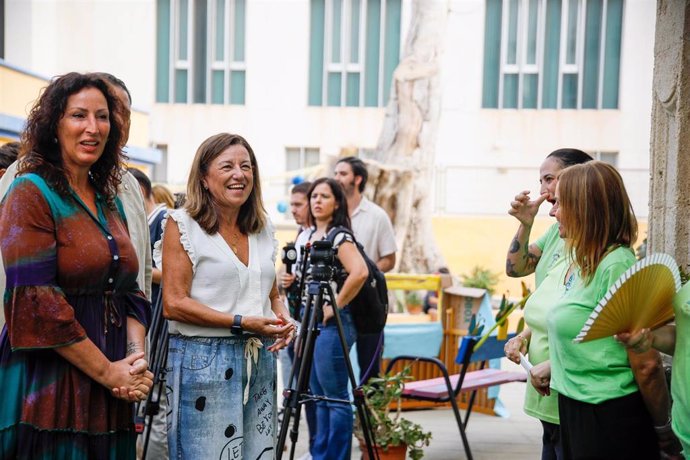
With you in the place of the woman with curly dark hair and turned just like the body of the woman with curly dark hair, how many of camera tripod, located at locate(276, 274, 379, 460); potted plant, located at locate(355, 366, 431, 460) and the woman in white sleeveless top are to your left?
3

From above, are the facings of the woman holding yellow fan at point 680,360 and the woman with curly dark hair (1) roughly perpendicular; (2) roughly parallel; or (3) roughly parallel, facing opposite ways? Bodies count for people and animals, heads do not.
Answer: roughly parallel, facing opposite ways

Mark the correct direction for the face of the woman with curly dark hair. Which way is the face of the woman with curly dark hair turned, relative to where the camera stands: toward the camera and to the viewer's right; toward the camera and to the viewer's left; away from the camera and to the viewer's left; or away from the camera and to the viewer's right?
toward the camera and to the viewer's right

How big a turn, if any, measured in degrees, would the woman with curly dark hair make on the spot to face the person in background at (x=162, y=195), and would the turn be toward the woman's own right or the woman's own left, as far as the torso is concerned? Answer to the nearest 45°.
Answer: approximately 135° to the woman's own left

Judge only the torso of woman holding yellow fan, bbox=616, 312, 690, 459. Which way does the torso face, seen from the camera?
to the viewer's left

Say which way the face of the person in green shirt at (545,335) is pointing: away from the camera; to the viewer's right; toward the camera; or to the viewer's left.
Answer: to the viewer's left

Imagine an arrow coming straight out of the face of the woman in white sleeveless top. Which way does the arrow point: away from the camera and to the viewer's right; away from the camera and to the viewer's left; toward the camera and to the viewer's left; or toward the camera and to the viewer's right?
toward the camera and to the viewer's right

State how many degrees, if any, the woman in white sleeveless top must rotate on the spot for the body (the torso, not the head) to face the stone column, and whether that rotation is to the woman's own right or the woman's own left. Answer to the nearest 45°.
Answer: approximately 45° to the woman's own left

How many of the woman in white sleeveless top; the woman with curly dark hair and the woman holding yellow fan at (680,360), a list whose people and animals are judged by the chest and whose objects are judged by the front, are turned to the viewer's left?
1

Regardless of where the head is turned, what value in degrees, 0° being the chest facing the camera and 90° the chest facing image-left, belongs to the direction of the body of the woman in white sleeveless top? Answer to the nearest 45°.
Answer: approximately 315°

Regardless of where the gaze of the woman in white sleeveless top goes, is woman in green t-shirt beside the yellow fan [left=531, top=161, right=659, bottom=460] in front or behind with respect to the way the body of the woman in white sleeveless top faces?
in front

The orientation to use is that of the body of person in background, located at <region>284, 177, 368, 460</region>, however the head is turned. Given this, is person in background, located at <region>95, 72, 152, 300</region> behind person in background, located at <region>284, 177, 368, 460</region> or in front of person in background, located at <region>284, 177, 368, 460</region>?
in front
